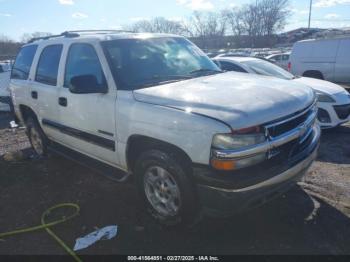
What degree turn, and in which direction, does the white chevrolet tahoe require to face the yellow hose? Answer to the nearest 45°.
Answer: approximately 135° to its right

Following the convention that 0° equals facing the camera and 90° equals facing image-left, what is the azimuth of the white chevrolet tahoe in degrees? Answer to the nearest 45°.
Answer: approximately 315°

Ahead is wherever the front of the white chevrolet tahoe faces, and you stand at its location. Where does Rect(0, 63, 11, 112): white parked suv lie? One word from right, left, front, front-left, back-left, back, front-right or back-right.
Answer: back

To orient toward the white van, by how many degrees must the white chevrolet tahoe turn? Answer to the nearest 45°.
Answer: approximately 90° to its left
